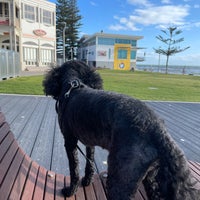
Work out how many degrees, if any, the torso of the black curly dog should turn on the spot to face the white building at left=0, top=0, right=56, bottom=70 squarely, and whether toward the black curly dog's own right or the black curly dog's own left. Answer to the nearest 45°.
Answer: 0° — it already faces it

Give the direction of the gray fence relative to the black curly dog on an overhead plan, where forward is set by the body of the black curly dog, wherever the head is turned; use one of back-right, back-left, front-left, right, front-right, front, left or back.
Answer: front

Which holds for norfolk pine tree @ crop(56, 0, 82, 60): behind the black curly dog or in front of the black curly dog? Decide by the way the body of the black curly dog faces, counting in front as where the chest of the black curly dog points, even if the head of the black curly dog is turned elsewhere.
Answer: in front

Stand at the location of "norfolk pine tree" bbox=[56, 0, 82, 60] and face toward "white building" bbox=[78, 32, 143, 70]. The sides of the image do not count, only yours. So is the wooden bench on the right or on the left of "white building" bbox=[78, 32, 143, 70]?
right

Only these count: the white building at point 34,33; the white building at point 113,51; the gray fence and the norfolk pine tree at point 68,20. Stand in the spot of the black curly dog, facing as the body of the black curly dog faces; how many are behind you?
0

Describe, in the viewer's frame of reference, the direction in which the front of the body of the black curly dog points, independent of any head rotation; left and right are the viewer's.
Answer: facing away from the viewer and to the left of the viewer

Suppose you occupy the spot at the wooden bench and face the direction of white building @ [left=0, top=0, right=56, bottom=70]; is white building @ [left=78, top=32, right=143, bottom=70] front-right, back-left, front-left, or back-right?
front-right

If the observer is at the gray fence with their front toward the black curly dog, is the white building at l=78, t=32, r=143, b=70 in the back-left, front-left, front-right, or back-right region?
back-left

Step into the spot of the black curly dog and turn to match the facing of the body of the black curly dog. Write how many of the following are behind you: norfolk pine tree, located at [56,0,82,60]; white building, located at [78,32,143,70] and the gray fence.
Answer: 0

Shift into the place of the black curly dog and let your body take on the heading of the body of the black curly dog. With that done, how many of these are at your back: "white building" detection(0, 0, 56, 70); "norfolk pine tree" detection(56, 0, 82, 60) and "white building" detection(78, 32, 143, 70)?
0

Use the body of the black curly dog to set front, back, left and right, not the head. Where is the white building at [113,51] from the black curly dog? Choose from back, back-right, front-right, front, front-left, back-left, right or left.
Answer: front-right
